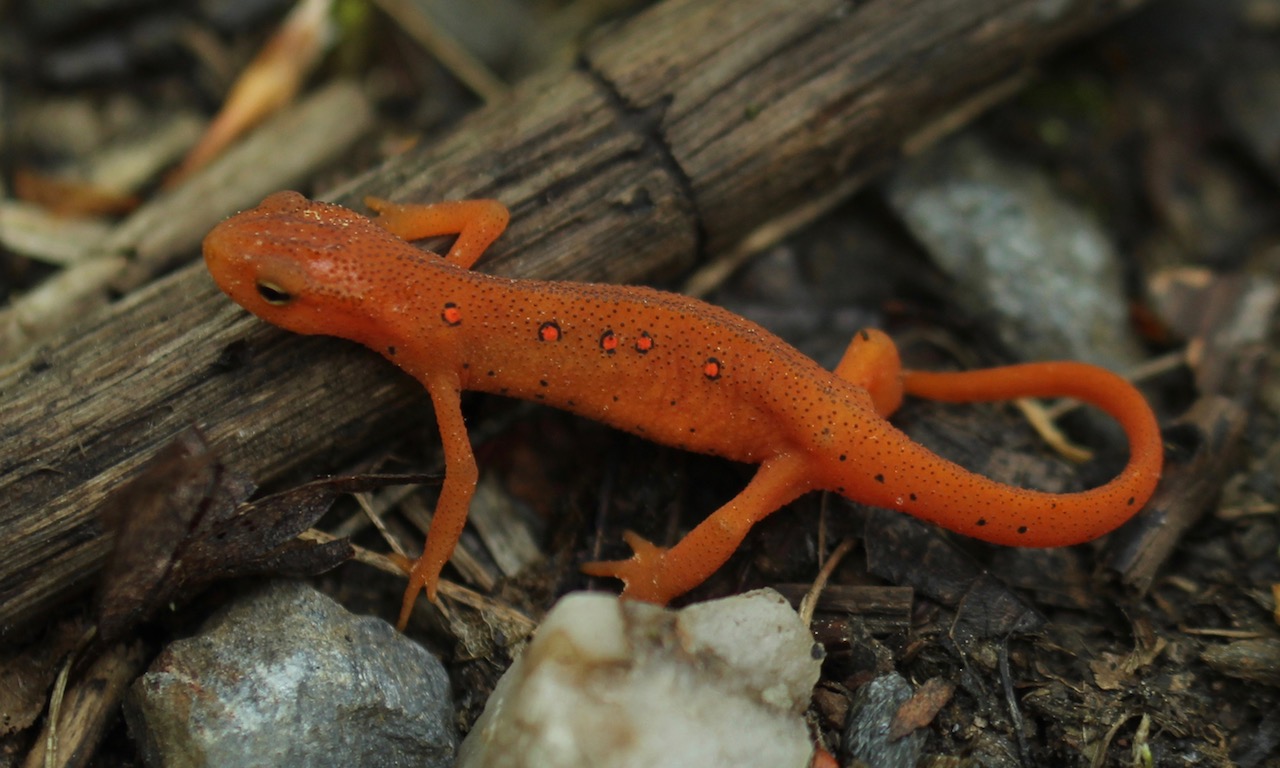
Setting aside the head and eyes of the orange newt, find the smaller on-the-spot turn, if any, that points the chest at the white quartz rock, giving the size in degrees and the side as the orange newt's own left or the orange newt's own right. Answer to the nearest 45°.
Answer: approximately 90° to the orange newt's own left

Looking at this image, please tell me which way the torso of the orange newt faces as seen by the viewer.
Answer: to the viewer's left

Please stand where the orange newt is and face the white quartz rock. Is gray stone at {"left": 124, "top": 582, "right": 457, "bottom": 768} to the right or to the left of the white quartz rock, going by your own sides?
right

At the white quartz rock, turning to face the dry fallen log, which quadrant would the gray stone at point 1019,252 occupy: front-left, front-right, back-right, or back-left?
front-right

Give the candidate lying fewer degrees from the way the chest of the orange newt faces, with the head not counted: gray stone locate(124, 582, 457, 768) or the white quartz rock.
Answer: the gray stone

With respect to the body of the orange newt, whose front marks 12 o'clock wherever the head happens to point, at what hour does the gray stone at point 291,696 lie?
The gray stone is roughly at 11 o'clock from the orange newt.

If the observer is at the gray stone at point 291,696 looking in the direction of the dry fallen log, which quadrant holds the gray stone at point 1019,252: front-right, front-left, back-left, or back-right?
front-right
